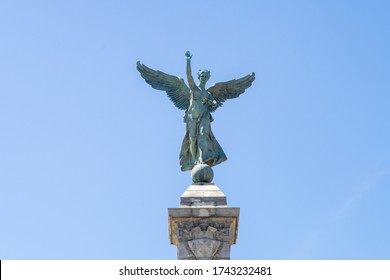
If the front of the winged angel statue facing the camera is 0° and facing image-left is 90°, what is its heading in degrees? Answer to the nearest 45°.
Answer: approximately 0°
